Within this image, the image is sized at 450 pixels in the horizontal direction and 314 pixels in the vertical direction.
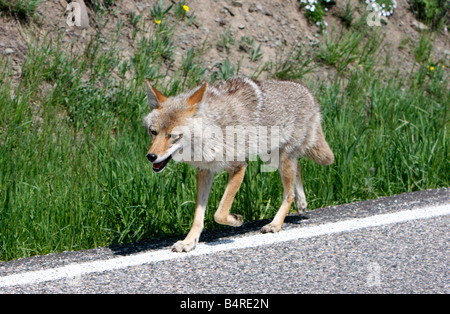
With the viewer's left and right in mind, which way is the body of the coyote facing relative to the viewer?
facing the viewer and to the left of the viewer
